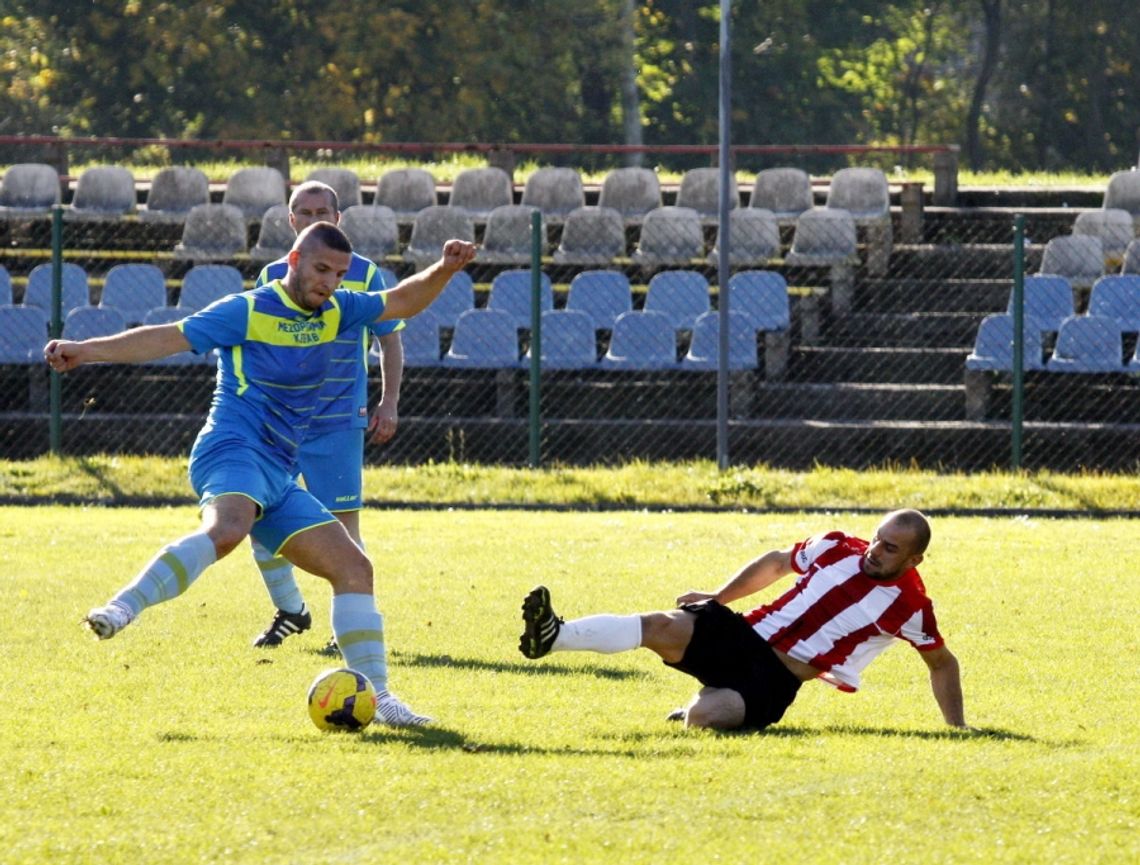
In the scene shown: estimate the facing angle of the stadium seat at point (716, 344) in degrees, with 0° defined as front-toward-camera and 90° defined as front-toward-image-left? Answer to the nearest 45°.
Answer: approximately 0°

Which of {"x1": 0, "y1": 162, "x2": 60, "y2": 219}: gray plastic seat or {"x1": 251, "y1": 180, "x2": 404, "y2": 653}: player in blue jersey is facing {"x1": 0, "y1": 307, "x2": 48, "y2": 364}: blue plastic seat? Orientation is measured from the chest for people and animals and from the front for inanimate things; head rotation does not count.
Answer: the gray plastic seat

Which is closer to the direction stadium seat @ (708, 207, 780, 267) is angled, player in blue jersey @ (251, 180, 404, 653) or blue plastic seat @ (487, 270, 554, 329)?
the player in blue jersey

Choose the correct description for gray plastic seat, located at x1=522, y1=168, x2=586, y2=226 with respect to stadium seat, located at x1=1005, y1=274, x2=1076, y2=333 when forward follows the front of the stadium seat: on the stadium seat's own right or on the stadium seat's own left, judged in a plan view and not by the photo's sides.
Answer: on the stadium seat's own right

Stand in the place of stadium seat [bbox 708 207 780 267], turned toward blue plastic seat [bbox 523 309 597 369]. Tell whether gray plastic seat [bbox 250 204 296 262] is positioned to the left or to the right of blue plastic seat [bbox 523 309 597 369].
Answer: right

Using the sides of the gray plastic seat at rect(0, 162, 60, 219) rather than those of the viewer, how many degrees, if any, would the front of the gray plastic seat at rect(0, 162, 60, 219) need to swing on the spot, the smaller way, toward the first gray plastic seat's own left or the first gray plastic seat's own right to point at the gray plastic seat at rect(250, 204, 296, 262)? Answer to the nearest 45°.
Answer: approximately 45° to the first gray plastic seat's own left

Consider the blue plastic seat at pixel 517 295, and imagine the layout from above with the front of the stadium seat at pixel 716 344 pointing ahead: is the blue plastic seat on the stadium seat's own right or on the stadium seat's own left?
on the stadium seat's own right

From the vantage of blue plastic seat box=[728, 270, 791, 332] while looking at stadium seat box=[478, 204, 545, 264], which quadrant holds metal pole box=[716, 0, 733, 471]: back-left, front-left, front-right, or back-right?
back-left

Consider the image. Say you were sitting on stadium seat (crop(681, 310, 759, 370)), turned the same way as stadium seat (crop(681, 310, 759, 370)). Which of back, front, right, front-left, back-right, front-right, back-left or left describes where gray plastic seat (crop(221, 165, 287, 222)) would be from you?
back-right

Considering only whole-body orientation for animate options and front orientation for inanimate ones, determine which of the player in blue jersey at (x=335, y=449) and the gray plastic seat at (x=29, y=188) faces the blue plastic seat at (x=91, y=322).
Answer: the gray plastic seat

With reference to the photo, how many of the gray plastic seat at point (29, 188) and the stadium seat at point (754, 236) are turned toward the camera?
2

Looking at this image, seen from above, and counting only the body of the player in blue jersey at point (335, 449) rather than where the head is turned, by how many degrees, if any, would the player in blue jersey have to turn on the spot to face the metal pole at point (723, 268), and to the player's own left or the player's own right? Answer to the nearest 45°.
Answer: approximately 135° to the player's own left
